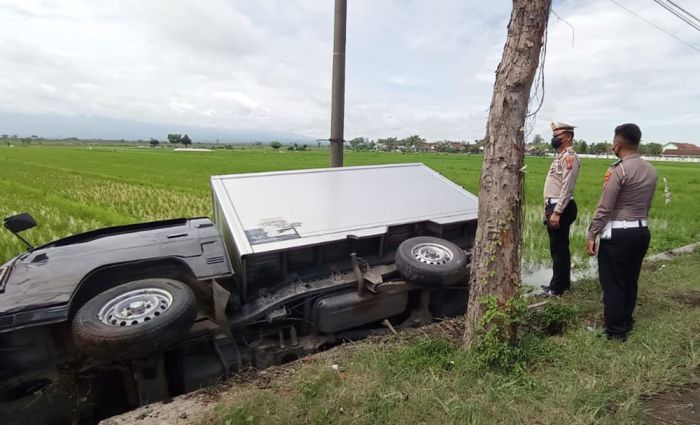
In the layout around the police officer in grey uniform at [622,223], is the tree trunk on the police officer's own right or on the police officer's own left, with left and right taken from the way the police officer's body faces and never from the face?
on the police officer's own left

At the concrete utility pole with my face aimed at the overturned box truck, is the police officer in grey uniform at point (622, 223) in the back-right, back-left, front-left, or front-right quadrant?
front-left

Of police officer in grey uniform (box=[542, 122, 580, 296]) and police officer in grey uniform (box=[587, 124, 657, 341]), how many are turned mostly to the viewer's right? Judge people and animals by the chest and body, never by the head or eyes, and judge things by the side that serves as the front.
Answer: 0

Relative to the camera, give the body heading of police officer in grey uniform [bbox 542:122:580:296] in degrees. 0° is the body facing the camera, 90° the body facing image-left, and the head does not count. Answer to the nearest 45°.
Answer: approximately 90°

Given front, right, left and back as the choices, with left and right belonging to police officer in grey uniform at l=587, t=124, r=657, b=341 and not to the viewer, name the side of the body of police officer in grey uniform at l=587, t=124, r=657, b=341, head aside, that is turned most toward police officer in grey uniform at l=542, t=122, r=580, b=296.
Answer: front

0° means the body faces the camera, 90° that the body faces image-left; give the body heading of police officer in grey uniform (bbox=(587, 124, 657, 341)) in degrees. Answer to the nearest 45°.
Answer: approximately 135°

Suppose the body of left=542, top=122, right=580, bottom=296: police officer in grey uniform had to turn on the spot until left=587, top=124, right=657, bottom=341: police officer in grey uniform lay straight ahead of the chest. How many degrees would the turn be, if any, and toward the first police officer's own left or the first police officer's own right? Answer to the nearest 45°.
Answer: approximately 135° to the first police officer's own left

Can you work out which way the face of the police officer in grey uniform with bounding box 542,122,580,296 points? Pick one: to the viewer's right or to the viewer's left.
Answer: to the viewer's left

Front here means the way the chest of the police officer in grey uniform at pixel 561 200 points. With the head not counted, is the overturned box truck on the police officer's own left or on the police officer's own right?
on the police officer's own left

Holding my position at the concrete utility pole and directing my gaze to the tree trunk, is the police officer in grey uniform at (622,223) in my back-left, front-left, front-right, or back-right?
front-left

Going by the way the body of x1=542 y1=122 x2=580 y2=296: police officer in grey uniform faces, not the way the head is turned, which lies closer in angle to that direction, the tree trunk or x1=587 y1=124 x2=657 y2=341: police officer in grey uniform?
the tree trunk

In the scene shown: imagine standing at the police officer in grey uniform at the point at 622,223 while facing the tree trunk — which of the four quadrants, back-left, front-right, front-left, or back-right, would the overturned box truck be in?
front-right
